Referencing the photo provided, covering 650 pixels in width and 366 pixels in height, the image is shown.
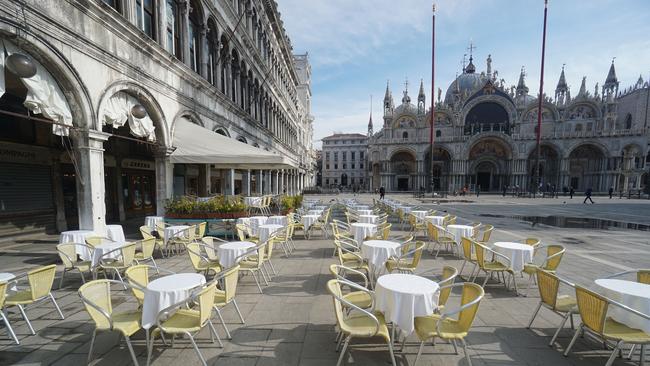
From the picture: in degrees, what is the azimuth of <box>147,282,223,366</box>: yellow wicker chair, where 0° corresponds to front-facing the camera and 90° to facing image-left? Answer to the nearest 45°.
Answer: approximately 135°

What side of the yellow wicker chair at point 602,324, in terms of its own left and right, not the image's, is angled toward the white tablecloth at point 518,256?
left

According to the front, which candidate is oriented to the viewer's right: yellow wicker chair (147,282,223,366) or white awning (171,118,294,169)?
the white awning

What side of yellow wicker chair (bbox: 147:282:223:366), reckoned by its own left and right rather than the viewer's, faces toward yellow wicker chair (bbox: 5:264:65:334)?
front

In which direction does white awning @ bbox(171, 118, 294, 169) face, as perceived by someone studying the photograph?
facing to the right of the viewer

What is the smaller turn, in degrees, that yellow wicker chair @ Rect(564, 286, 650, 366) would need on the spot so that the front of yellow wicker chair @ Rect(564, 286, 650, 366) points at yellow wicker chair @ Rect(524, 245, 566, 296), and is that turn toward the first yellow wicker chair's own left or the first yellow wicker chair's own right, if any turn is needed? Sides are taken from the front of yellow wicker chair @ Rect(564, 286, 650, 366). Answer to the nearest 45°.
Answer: approximately 45° to the first yellow wicker chair's own left

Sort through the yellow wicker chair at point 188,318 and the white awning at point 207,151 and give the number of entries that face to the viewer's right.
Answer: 1

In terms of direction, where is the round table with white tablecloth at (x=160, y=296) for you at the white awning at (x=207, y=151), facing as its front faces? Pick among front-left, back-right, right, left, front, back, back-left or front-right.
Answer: right

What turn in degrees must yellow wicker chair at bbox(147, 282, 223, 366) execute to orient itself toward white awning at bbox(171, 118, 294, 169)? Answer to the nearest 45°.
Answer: approximately 45° to its right

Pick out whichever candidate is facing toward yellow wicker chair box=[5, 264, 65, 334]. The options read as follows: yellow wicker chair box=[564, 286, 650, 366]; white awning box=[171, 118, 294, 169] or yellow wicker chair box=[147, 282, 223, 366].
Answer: yellow wicker chair box=[147, 282, 223, 366]

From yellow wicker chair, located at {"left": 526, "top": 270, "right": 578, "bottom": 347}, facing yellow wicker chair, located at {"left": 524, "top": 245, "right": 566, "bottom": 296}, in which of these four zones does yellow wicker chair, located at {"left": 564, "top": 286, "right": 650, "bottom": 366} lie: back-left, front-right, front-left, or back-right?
back-right

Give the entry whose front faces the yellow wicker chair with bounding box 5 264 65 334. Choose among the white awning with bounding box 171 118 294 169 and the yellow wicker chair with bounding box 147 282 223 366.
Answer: the yellow wicker chair with bounding box 147 282 223 366

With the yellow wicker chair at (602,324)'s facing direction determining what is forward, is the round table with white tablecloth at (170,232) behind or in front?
behind

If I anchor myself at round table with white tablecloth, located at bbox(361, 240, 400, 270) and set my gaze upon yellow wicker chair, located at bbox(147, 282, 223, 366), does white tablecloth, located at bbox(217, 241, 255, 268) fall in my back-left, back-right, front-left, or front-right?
front-right

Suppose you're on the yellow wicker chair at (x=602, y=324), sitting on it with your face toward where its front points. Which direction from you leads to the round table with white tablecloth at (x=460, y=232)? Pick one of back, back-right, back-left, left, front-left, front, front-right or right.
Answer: left
